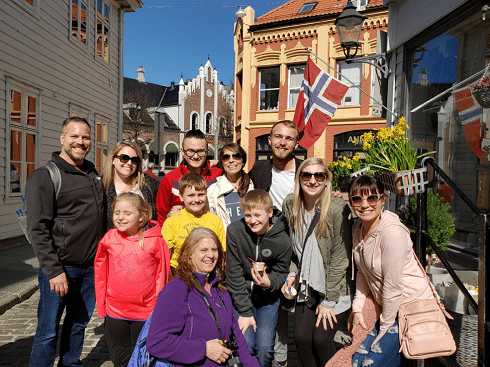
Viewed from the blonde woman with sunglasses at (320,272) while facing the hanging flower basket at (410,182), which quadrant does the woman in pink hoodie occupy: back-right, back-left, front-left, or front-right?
front-right

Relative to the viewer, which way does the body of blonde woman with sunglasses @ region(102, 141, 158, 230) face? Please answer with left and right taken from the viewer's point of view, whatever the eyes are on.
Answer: facing the viewer

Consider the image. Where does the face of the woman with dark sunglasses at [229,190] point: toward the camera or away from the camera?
toward the camera

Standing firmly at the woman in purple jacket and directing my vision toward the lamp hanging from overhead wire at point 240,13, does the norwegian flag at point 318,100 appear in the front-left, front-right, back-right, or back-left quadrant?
front-right

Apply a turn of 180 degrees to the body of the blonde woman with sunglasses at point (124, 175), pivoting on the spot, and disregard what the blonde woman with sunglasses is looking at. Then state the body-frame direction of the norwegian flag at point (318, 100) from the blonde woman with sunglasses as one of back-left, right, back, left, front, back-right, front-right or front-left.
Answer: front-right

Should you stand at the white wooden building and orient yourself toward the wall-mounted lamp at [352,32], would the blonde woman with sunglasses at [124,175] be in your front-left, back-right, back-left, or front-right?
front-right

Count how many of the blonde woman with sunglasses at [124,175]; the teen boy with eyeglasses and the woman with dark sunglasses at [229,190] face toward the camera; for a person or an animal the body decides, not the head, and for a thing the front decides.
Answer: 3

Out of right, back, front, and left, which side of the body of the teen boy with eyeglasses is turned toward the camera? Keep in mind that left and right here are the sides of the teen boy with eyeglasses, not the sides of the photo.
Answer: front

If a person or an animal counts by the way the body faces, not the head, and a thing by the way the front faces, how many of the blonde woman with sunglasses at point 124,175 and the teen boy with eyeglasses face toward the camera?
2

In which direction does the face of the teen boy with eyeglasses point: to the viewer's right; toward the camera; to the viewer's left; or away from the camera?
toward the camera

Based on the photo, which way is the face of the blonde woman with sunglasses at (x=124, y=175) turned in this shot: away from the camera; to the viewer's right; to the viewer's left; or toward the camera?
toward the camera

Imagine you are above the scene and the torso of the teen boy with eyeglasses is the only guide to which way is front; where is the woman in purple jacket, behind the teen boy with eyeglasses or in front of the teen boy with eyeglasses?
in front

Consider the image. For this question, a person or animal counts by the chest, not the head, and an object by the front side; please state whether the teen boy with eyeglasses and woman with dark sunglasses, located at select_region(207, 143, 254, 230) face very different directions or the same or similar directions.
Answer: same or similar directions

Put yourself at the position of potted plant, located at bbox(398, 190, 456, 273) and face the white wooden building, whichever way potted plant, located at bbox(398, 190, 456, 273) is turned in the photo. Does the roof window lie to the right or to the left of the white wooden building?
right

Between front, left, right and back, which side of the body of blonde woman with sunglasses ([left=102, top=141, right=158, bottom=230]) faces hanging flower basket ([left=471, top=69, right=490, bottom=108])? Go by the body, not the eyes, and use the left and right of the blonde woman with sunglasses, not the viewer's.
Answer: left
